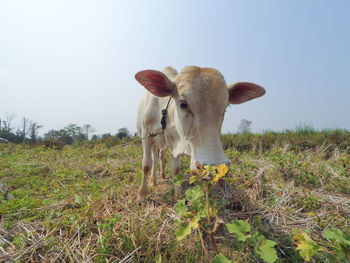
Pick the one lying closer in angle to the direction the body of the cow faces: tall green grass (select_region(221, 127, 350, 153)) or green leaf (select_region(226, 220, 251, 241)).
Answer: the green leaf

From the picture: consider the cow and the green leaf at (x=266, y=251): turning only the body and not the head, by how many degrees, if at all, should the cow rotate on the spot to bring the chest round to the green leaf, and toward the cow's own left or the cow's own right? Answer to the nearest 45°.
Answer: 0° — it already faces it

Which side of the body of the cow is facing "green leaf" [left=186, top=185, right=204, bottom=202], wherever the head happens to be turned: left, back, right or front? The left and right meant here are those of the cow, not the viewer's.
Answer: front

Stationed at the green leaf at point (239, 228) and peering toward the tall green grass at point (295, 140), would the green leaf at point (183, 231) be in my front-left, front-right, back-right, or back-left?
back-left

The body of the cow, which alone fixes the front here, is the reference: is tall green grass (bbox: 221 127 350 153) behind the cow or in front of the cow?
behind

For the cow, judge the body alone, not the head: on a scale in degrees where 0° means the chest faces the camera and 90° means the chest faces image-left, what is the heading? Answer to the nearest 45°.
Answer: approximately 0°

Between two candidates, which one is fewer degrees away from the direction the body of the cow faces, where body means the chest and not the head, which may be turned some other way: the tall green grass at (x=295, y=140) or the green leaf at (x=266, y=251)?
the green leaf

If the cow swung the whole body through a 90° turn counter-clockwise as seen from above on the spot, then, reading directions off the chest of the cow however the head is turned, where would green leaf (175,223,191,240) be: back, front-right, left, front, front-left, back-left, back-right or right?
right

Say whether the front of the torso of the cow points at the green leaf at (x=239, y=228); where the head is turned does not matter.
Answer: yes
